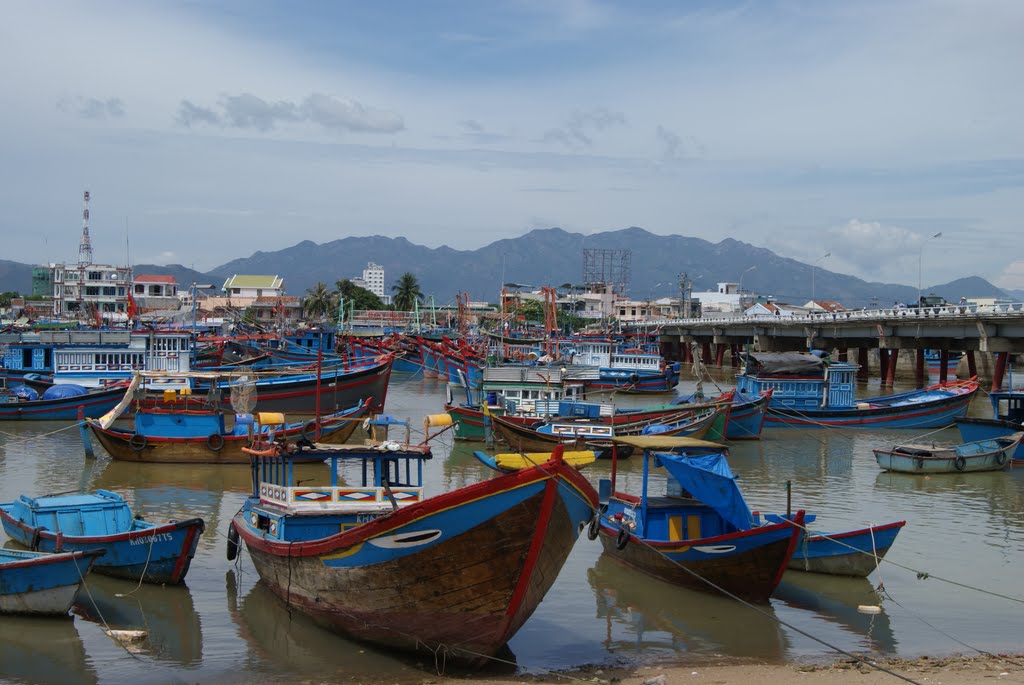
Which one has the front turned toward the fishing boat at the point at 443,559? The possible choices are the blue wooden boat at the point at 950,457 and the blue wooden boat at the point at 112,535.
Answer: the blue wooden boat at the point at 112,535

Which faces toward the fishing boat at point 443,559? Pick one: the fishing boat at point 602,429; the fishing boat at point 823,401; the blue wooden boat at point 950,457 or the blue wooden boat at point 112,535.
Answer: the blue wooden boat at point 112,535

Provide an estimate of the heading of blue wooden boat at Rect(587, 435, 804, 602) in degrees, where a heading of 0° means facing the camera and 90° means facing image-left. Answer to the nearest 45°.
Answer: approximately 315°

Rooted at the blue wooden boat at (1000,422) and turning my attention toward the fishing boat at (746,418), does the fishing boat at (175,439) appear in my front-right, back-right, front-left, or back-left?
front-left

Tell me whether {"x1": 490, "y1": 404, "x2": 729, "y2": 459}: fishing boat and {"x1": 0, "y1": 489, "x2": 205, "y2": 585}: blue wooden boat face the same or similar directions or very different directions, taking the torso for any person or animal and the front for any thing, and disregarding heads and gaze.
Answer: same or similar directions

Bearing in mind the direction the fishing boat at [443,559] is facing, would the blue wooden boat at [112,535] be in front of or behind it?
behind

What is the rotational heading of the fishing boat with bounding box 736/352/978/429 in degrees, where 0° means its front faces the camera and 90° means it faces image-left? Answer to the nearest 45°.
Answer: approximately 270°

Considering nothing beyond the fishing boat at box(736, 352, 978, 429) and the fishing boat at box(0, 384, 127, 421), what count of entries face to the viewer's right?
2

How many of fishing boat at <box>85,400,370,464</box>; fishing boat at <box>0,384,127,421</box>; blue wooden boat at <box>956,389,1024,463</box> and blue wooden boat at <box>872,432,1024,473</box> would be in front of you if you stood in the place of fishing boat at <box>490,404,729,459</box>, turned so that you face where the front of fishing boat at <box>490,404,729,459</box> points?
2

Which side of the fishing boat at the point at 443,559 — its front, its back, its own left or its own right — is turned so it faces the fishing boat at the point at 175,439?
back

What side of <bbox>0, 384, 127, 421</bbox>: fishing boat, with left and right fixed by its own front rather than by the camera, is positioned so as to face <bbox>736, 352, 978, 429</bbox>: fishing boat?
front

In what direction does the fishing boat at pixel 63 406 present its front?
to the viewer's right

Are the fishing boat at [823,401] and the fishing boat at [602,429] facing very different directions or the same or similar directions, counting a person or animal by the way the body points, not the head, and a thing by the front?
same or similar directions

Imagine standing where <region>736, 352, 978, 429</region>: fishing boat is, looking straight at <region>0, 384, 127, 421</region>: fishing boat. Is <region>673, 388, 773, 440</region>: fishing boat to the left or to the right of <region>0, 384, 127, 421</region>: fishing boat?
left

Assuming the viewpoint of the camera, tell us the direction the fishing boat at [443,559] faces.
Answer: facing the viewer and to the right of the viewer

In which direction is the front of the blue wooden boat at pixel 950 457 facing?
to the viewer's right

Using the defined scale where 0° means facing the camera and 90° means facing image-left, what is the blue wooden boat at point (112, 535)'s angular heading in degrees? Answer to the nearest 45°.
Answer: approximately 315°

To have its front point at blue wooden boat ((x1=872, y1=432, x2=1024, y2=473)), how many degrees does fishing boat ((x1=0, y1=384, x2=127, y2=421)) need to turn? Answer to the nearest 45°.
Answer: approximately 45° to its right
